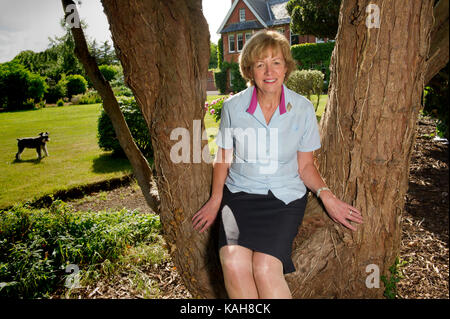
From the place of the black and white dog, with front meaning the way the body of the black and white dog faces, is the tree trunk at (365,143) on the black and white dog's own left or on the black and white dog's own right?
on the black and white dog's own right

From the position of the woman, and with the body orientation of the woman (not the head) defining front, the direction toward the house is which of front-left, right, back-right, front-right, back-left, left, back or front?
back

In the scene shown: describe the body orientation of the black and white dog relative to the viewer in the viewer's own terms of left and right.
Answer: facing to the right of the viewer

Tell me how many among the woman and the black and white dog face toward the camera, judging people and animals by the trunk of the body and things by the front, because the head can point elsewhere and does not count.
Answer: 1

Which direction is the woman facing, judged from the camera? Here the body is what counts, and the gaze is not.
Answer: toward the camera

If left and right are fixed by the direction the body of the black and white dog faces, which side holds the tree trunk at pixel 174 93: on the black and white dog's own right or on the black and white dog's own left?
on the black and white dog's own right

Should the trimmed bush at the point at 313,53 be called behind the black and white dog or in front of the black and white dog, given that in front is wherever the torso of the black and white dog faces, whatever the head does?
in front

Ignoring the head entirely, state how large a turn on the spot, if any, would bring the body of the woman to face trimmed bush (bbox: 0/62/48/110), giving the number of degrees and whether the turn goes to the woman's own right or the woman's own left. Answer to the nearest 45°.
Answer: approximately 135° to the woman's own right
